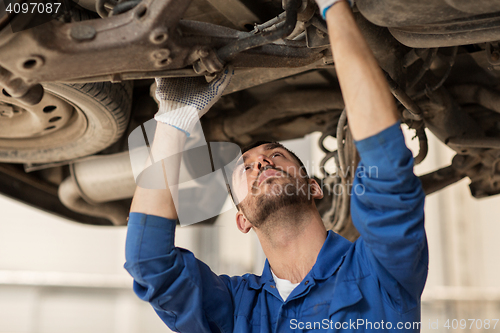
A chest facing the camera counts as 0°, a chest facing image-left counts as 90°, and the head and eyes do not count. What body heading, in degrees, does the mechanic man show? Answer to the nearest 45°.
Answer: approximately 0°
